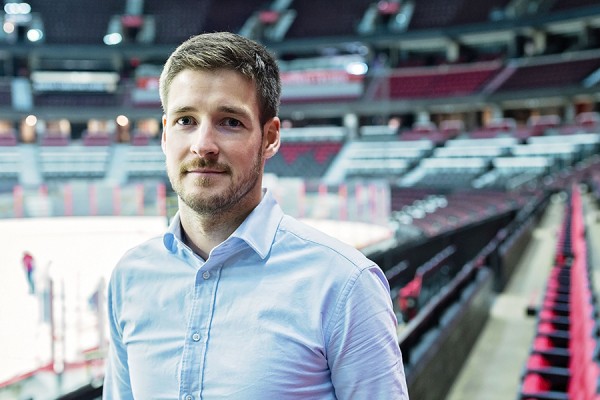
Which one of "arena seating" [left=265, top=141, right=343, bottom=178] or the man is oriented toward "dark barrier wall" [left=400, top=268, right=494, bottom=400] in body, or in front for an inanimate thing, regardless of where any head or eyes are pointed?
the arena seating

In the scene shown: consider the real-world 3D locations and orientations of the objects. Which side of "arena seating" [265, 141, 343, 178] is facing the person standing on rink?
front

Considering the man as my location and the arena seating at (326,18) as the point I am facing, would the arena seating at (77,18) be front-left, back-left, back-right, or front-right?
front-left

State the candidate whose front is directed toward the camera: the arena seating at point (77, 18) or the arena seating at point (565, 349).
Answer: the arena seating at point (77, 18)

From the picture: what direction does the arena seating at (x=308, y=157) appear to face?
toward the camera

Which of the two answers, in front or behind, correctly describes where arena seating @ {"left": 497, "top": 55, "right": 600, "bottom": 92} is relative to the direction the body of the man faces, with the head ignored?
behind

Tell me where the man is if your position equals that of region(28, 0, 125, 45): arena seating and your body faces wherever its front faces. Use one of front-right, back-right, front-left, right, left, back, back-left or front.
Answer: front

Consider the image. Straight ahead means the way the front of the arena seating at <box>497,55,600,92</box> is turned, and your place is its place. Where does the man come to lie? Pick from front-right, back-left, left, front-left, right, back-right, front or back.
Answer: front-left

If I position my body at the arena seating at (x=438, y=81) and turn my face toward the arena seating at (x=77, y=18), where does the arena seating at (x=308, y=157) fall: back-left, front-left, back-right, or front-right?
front-left

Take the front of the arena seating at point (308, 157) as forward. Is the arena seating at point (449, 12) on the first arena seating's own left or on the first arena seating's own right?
on the first arena seating's own left

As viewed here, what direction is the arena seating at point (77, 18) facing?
toward the camera

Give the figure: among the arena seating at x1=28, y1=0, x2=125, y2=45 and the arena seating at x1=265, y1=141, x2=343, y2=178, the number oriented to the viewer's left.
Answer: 0

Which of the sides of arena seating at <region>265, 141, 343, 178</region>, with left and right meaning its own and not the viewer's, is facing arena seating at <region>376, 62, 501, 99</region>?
left

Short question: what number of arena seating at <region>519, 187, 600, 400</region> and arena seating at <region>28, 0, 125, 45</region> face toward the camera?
1

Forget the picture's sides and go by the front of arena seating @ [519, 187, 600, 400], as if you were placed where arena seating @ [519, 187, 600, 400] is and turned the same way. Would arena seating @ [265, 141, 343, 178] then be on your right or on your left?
on your right

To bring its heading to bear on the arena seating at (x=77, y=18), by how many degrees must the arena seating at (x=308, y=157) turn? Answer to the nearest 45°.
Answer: approximately 90° to its right

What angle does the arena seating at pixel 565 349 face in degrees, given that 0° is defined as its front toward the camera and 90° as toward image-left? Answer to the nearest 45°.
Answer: approximately 90°
